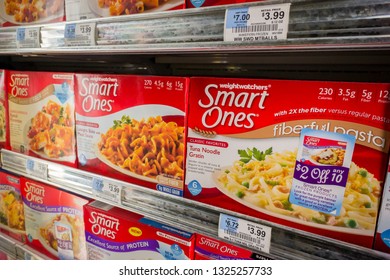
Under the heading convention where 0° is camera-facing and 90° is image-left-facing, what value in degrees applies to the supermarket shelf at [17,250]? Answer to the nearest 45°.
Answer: approximately 45°

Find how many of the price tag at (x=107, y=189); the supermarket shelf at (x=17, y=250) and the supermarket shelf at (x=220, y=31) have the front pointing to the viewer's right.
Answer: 0

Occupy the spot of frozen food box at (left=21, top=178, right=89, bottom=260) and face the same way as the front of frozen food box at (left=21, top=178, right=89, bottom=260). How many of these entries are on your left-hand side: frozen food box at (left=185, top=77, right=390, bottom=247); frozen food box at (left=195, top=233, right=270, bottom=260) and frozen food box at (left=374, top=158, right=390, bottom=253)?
3

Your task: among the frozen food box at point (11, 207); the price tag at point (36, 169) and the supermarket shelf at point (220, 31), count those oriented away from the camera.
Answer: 0

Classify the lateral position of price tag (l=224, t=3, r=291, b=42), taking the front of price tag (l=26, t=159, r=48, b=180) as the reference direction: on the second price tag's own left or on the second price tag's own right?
on the second price tag's own left

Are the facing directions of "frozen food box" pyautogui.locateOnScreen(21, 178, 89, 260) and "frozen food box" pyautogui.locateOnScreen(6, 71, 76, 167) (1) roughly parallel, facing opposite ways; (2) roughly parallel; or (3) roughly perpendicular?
roughly parallel

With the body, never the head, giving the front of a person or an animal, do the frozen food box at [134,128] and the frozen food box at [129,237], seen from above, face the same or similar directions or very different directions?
same or similar directions

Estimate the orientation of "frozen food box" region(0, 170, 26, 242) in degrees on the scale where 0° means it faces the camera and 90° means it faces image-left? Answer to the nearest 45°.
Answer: approximately 45°

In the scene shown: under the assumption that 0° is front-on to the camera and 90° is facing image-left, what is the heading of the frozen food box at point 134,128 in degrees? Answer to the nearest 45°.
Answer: approximately 45°

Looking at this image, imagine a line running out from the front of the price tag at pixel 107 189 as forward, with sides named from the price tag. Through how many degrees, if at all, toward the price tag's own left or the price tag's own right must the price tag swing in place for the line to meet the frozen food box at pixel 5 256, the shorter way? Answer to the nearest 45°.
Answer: approximately 90° to the price tag's own right

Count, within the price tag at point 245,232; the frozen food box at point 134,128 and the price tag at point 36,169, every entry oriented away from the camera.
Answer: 0

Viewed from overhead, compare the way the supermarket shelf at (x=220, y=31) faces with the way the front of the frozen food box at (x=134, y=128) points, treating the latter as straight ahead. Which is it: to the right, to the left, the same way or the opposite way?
the same way

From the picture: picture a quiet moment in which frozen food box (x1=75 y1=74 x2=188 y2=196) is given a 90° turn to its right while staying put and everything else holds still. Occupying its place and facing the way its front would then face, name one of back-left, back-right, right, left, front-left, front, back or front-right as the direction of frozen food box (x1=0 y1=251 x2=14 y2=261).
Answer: front

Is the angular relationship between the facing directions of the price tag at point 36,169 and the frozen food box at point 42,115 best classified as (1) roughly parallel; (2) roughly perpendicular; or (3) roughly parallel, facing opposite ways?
roughly parallel

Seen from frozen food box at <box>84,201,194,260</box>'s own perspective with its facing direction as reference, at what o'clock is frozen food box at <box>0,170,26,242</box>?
frozen food box at <box>0,170,26,242</box> is roughly at 3 o'clock from frozen food box at <box>84,201,194,260</box>.

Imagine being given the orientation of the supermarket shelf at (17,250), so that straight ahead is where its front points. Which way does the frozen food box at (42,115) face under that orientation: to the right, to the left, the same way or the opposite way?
the same way

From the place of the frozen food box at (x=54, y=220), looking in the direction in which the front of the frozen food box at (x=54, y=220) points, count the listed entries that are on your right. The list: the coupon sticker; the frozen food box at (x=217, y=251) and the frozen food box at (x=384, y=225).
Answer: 0

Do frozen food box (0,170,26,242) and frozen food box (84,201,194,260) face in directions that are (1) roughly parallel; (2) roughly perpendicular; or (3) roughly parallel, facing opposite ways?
roughly parallel

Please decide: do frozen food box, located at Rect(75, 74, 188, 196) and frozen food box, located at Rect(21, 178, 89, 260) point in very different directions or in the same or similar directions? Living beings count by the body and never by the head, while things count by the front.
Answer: same or similar directions

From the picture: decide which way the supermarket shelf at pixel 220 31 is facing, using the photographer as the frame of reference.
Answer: facing the viewer and to the left of the viewer
